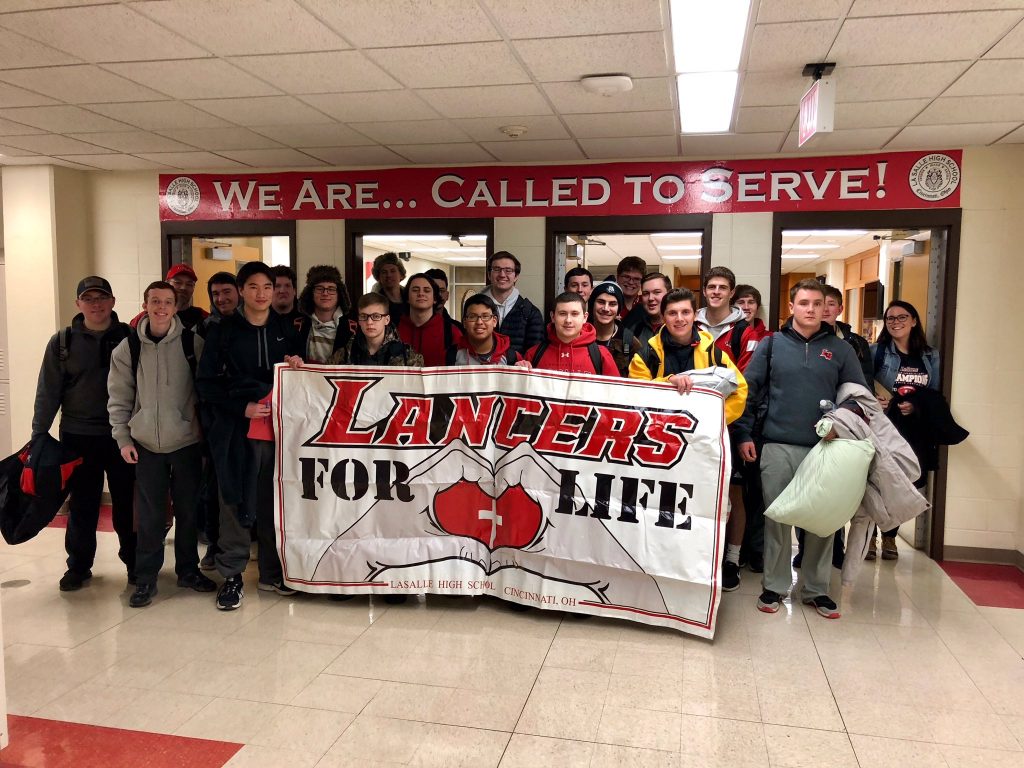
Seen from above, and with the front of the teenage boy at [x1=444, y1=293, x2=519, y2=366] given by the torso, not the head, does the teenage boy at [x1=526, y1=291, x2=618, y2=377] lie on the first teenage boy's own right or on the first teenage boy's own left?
on the first teenage boy's own left

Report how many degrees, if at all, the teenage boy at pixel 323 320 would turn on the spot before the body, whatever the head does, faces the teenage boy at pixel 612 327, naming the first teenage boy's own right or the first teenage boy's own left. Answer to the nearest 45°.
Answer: approximately 90° to the first teenage boy's own left

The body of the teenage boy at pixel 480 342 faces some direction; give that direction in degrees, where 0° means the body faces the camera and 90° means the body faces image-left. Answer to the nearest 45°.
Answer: approximately 0°

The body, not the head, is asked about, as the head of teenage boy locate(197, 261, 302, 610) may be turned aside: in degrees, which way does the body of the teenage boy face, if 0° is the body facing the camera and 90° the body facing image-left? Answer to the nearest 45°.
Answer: approximately 0°
